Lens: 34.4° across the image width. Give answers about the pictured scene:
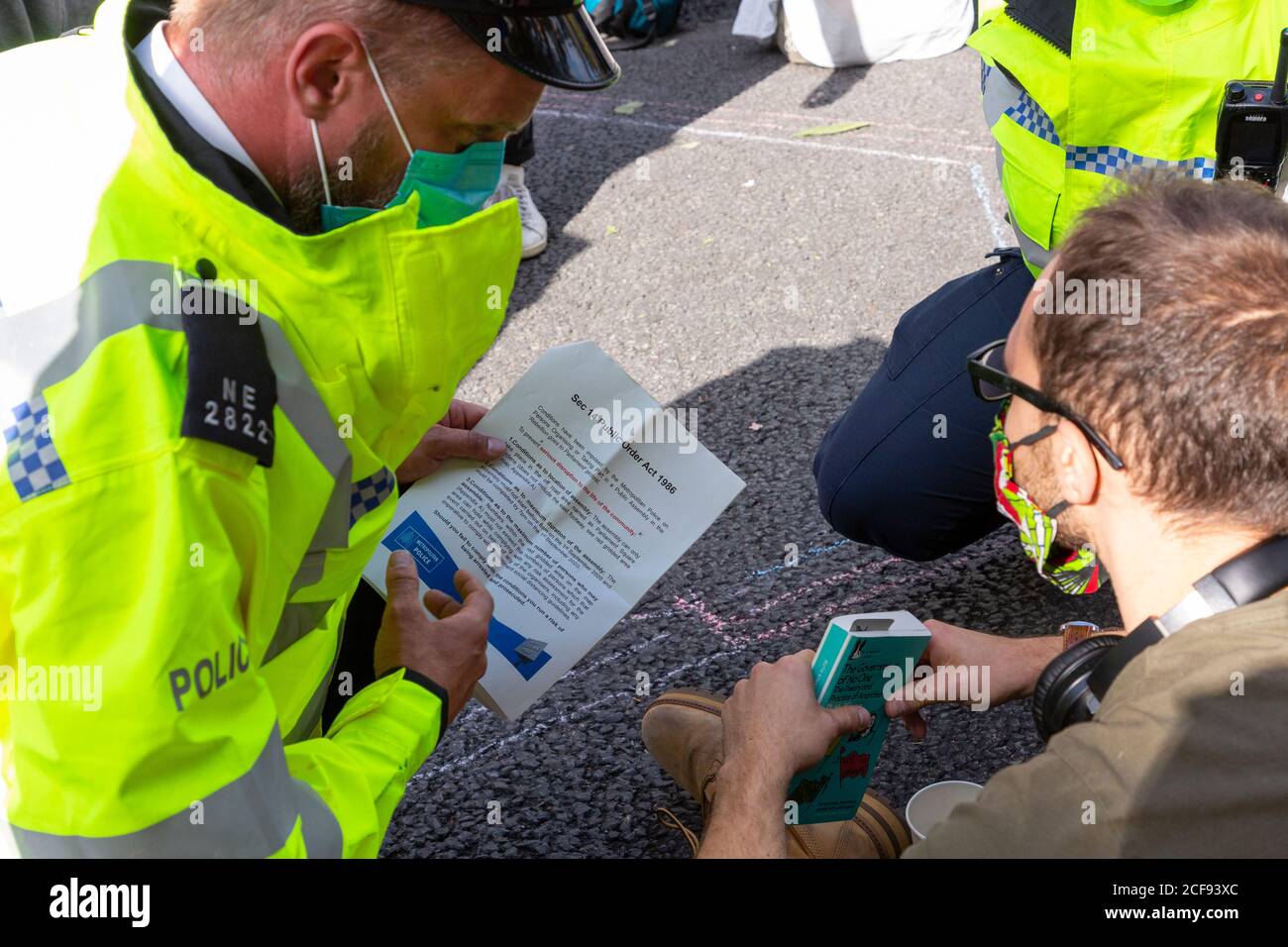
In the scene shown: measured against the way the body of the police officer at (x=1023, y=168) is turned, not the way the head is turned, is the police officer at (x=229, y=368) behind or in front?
in front

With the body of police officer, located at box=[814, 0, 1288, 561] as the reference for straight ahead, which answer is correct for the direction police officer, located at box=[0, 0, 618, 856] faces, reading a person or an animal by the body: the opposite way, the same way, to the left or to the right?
the opposite way

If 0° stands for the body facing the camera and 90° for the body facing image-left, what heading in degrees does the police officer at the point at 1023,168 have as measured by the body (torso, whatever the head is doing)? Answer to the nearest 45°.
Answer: approximately 45°

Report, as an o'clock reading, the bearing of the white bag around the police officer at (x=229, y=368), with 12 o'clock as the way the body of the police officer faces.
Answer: The white bag is roughly at 10 o'clock from the police officer.

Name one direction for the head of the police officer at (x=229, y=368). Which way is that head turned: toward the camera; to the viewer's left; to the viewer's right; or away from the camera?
to the viewer's right

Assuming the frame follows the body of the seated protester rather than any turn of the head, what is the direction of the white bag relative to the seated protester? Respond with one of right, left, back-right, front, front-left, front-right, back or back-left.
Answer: front-right

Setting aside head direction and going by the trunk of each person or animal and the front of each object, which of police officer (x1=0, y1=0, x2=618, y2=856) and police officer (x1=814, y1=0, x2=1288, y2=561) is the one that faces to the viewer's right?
police officer (x1=0, y1=0, x2=618, y2=856)

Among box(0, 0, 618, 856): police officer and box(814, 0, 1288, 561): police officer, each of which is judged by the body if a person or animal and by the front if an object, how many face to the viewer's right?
1

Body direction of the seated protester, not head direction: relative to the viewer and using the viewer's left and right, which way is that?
facing away from the viewer and to the left of the viewer

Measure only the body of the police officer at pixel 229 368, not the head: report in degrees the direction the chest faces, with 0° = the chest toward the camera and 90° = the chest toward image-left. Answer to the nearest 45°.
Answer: approximately 270°
